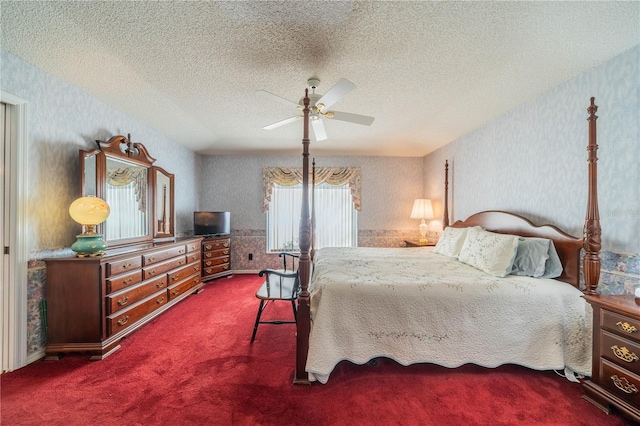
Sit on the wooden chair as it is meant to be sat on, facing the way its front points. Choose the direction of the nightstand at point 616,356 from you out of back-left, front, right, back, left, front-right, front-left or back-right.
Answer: back-left

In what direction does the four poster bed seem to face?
to the viewer's left

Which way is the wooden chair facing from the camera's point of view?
to the viewer's left

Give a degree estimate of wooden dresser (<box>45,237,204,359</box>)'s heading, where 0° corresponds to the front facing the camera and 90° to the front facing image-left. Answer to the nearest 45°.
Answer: approximately 315°

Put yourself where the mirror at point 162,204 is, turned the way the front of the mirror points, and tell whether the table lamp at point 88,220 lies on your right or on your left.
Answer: on your right

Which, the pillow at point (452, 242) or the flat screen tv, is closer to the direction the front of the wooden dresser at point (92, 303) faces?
the pillow

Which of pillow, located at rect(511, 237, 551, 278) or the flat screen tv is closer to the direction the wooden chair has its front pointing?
the flat screen tv

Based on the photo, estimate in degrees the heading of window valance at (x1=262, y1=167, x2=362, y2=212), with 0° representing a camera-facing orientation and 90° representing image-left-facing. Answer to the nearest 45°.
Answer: approximately 0°

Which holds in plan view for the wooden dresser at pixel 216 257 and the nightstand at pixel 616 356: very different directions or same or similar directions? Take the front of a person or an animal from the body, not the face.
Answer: very different directions

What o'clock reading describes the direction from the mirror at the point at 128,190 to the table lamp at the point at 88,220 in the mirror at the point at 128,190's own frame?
The table lamp is roughly at 2 o'clock from the mirror.

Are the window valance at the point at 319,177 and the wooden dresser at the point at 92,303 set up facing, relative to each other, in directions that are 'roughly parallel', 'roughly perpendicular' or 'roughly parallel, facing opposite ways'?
roughly perpendicular

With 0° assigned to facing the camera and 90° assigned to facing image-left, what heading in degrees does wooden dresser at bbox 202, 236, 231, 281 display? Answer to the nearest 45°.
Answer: approximately 315°
